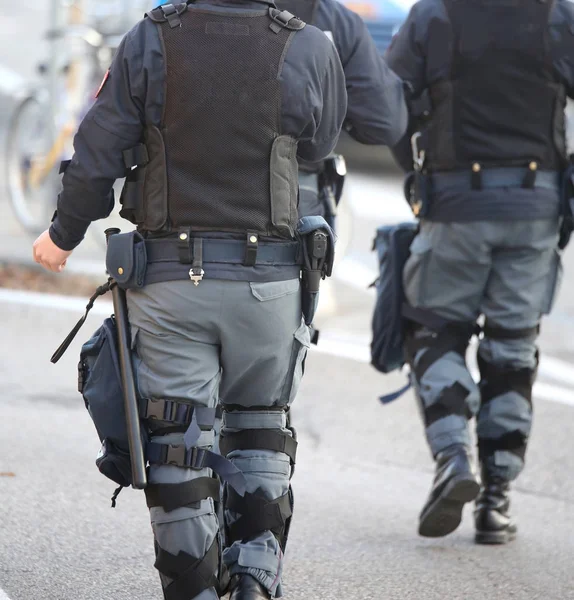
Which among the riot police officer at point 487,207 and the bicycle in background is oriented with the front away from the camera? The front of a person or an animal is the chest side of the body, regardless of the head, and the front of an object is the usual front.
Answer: the riot police officer

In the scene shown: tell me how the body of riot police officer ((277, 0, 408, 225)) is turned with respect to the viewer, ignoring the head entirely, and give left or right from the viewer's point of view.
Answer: facing away from the viewer

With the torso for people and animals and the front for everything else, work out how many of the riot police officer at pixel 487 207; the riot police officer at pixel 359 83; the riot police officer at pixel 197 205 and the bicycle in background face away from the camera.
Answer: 3

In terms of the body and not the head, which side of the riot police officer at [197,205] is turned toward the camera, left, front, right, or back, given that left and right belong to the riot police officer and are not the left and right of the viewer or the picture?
back

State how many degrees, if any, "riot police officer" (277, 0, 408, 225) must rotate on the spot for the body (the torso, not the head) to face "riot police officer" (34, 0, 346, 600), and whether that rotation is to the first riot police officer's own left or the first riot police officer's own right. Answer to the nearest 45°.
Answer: approximately 180°

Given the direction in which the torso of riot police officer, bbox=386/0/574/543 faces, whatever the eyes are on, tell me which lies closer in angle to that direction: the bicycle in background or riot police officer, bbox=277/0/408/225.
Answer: the bicycle in background

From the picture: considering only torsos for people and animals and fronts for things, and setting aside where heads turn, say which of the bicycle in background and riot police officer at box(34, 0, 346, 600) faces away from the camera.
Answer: the riot police officer

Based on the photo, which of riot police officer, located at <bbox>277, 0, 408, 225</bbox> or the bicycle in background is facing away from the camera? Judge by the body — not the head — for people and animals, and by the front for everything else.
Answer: the riot police officer

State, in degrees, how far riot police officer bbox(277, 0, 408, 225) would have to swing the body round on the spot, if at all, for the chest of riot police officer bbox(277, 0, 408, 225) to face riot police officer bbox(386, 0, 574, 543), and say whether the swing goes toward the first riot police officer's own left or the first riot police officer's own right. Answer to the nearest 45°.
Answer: approximately 45° to the first riot police officer's own right

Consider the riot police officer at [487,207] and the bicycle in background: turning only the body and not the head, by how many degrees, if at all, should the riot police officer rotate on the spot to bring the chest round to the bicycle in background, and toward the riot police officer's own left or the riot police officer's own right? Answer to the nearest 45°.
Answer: approximately 45° to the riot police officer's own left

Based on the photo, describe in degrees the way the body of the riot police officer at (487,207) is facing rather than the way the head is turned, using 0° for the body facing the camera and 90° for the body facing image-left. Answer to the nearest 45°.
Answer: approximately 180°

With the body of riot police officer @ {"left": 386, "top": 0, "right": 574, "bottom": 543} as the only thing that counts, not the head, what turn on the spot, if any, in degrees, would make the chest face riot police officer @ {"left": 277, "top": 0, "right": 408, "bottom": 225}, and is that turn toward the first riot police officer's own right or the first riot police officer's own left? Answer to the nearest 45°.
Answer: approximately 135° to the first riot police officer's own left
